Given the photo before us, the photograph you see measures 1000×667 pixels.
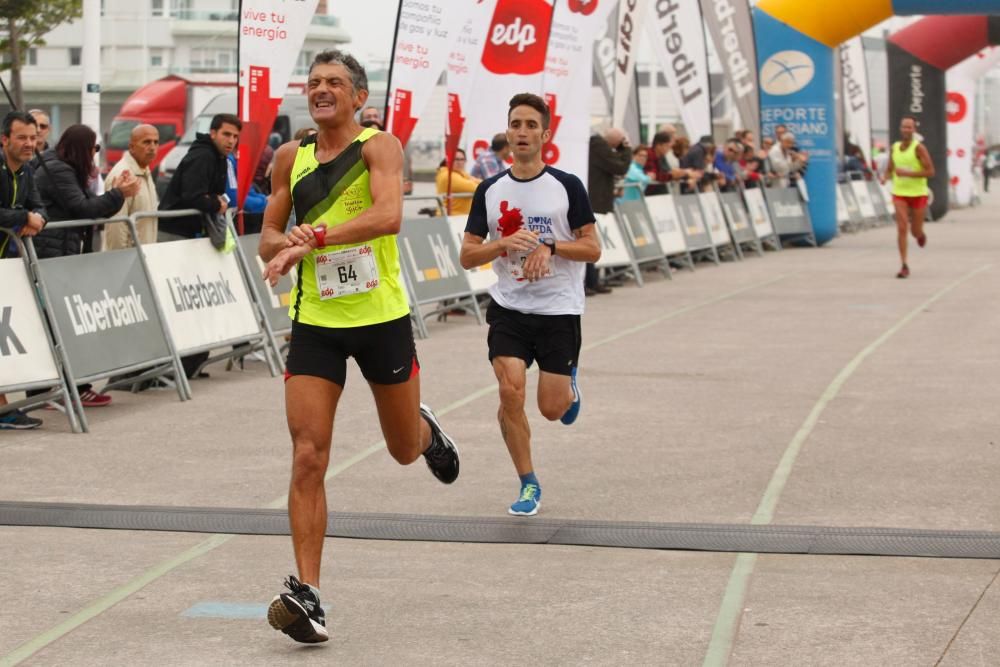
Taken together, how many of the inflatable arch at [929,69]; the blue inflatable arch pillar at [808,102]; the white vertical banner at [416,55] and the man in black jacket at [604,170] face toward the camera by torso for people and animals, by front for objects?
3

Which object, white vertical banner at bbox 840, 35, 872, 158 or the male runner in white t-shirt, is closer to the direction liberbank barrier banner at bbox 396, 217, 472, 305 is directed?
the male runner in white t-shirt

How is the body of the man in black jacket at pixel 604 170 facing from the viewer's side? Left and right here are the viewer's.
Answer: facing to the right of the viewer

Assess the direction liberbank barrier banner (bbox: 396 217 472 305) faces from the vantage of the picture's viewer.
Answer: facing the viewer and to the right of the viewer

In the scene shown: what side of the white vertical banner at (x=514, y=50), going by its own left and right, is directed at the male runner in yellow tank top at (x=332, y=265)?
front
